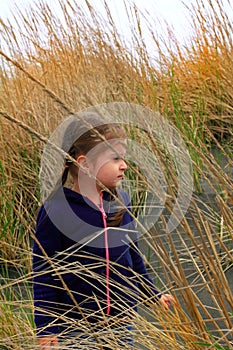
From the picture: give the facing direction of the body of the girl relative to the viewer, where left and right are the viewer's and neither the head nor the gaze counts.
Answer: facing the viewer and to the right of the viewer

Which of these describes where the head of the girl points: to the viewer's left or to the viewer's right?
to the viewer's right
